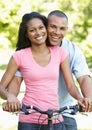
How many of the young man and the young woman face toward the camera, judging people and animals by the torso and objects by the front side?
2

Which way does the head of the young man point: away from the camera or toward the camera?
toward the camera

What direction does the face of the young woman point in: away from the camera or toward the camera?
toward the camera

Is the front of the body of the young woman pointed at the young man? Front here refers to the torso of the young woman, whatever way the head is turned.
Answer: no

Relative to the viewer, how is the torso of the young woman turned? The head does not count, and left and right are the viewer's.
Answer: facing the viewer

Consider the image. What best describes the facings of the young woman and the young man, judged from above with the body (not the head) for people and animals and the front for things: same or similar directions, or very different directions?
same or similar directions

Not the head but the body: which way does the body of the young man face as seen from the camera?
toward the camera

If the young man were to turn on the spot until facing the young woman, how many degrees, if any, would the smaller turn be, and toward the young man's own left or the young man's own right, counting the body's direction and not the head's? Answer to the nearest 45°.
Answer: approximately 45° to the young man's own right
